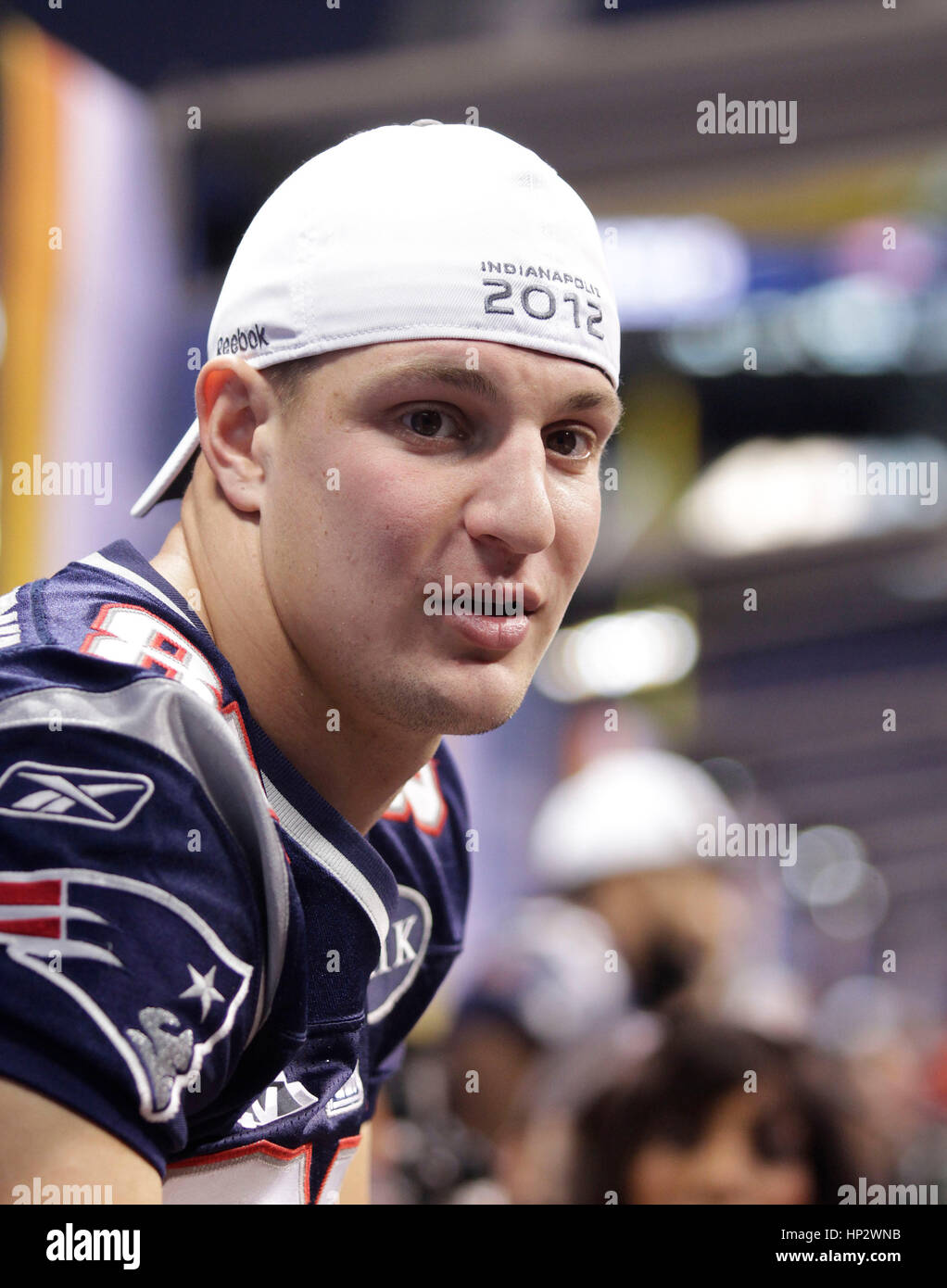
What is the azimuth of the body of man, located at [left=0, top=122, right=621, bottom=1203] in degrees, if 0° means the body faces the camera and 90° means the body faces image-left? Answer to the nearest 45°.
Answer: approximately 315°
